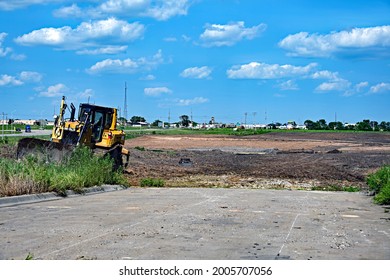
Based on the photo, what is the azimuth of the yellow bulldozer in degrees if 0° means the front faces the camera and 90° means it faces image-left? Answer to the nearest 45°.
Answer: approximately 45°

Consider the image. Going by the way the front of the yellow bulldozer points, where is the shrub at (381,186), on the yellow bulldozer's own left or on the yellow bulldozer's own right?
on the yellow bulldozer's own left
